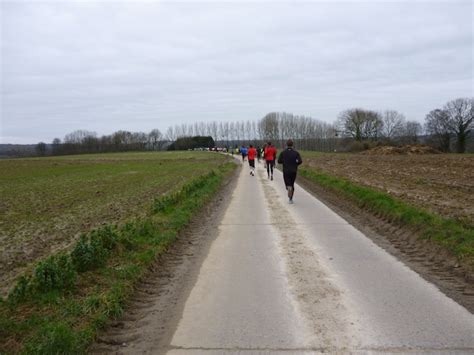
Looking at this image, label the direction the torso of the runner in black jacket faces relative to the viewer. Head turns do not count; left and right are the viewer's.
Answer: facing away from the viewer
